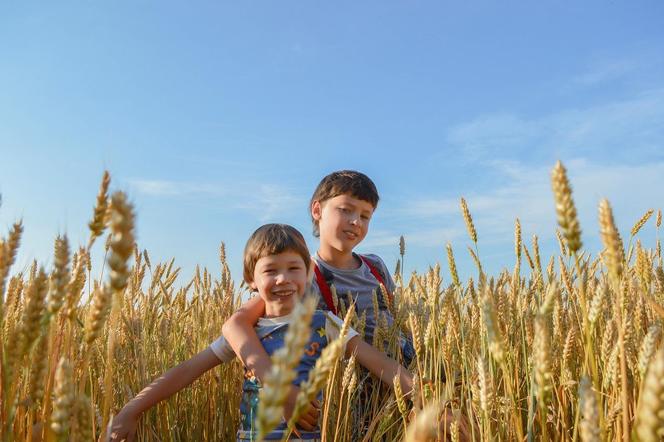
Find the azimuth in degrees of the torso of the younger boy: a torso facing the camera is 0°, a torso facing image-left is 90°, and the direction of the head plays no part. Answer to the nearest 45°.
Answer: approximately 0°

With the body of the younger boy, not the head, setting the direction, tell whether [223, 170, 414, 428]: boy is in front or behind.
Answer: behind
